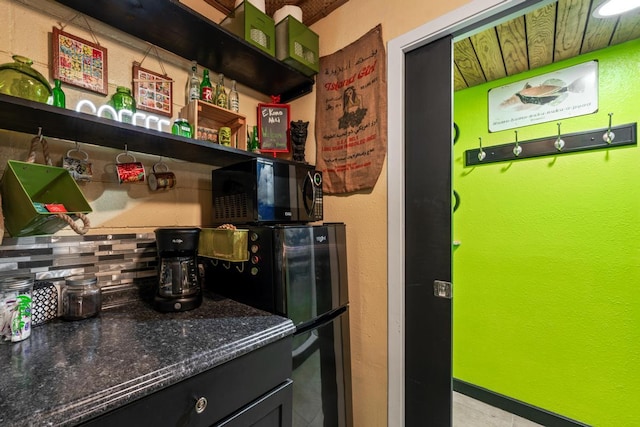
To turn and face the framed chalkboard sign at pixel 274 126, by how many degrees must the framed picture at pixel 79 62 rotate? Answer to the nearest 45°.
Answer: approximately 45° to its left

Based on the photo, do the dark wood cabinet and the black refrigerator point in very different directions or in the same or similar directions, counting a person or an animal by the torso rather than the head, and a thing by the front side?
same or similar directions

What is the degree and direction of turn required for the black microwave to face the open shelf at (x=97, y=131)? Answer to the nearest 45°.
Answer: approximately 135° to its right

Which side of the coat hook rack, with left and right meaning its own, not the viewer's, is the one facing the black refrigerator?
front

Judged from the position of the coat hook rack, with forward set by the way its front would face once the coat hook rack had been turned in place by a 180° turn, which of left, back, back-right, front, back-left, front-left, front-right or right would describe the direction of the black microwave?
back

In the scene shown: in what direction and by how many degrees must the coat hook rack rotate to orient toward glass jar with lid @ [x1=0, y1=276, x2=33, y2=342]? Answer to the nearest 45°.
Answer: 0° — it already faces it

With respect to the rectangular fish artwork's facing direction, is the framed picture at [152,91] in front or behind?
in front

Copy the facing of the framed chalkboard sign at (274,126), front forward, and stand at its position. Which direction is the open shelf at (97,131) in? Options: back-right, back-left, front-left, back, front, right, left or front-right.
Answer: front-right

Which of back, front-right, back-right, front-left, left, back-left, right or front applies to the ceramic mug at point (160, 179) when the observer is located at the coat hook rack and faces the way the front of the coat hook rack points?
front

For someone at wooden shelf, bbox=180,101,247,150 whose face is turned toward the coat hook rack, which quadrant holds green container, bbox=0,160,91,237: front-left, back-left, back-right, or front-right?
back-right

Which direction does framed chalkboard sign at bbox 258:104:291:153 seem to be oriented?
toward the camera

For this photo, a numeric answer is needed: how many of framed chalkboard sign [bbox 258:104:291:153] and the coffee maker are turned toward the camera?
2

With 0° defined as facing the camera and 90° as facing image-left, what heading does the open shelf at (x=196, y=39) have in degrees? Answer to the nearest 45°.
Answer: approximately 315°
